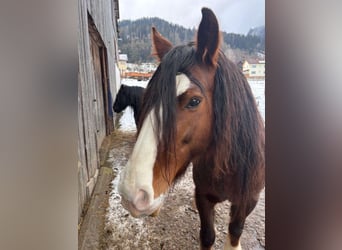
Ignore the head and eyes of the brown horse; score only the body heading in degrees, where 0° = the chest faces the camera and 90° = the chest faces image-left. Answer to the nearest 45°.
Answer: approximately 45°

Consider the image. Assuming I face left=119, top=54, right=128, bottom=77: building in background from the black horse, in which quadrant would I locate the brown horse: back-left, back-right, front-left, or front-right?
back-right

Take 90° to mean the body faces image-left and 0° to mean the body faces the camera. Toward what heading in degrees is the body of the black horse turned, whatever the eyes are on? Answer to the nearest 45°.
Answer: approximately 90°
